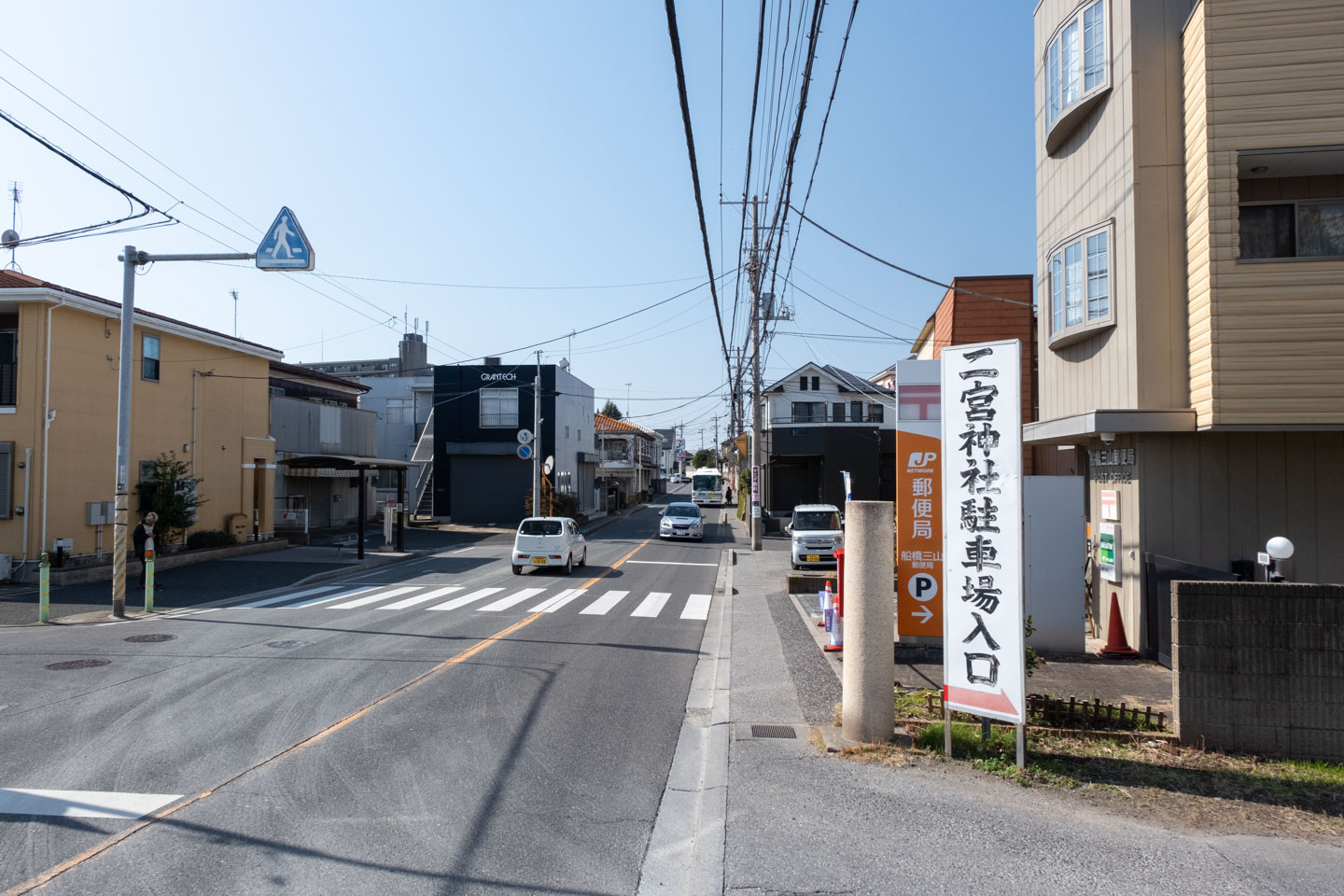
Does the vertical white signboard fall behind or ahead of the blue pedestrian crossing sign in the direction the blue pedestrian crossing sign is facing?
ahead

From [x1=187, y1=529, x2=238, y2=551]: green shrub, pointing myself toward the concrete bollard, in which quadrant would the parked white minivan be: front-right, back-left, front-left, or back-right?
front-left

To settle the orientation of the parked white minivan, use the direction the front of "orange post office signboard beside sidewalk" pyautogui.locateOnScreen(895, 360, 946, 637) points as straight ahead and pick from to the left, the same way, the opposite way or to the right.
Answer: the same way

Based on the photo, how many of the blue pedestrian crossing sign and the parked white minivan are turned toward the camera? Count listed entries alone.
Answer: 2

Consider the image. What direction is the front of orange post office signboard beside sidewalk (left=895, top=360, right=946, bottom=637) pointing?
toward the camera

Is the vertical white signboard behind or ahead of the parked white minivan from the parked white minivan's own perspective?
ahead

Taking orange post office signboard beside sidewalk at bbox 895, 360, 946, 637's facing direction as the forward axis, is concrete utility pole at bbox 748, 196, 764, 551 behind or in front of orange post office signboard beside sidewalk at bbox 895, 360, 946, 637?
behind

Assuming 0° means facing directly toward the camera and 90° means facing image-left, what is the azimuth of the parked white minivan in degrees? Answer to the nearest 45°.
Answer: approximately 0°

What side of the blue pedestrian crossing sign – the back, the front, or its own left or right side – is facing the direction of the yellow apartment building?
back

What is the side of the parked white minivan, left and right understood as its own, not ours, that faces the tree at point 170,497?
right

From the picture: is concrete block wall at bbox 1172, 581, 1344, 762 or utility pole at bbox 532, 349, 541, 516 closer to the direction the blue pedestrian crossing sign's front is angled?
the concrete block wall

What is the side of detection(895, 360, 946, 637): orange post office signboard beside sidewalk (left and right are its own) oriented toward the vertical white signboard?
front

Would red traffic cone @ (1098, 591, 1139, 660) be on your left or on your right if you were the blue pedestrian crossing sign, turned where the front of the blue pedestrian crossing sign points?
on your left

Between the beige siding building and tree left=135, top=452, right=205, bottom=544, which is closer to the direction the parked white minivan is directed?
the beige siding building

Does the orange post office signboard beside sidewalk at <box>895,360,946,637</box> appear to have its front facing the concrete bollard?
yes
